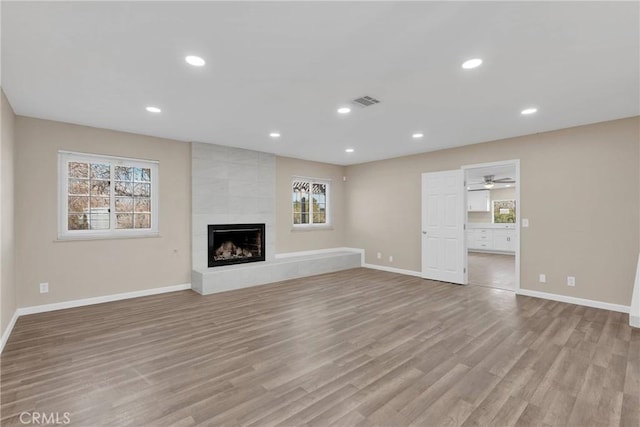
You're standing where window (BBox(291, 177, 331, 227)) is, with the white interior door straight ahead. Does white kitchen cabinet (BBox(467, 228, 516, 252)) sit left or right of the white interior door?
left

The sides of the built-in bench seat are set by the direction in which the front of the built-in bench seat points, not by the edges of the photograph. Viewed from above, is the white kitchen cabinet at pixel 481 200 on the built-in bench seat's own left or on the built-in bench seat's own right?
on the built-in bench seat's own left

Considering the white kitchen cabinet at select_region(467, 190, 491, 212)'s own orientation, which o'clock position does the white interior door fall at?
The white interior door is roughly at 12 o'clock from the white kitchen cabinet.

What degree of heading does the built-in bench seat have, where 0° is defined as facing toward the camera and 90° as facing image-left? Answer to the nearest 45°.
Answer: approximately 315°

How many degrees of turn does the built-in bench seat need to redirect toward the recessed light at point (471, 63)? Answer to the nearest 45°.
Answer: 0° — it already faces it

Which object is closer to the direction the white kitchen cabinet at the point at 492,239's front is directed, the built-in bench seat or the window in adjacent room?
the built-in bench seat

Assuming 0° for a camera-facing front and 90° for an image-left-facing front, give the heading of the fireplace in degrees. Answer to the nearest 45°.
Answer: approximately 315°

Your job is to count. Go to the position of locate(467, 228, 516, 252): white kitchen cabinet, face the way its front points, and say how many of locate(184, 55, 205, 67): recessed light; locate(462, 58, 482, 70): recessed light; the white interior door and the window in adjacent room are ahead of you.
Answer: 3

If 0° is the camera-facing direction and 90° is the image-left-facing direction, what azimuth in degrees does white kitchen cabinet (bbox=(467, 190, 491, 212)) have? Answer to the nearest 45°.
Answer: approximately 0°

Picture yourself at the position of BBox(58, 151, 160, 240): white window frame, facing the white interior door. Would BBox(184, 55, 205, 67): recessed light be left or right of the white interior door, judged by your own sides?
right

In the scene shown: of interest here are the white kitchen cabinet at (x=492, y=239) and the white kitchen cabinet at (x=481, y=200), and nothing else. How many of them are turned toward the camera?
2

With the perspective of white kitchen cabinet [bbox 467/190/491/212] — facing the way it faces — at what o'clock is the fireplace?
The fireplace is roughly at 1 o'clock from the white kitchen cabinet.
